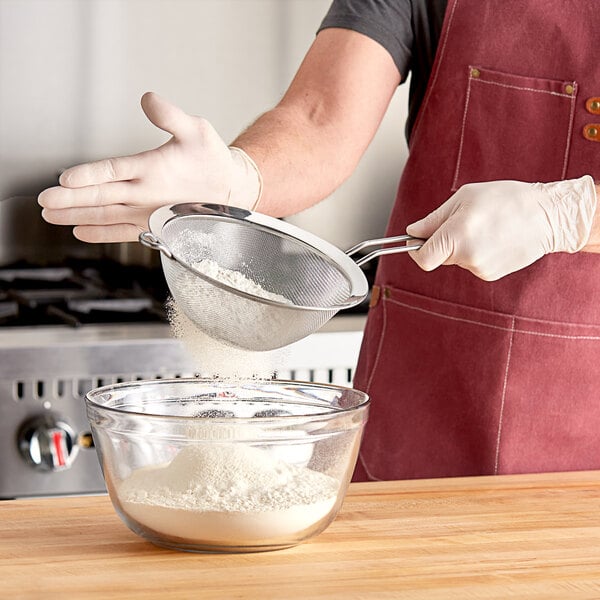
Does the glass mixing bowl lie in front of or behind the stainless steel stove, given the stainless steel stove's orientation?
in front

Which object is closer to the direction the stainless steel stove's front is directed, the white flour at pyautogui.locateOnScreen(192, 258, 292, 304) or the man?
the white flour

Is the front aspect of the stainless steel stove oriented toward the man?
no

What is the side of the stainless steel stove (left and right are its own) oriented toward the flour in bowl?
front

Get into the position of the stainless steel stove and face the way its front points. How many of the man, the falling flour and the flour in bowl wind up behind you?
0

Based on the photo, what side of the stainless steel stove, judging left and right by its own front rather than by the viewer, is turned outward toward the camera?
front

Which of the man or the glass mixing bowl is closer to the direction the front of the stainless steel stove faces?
the glass mixing bowl

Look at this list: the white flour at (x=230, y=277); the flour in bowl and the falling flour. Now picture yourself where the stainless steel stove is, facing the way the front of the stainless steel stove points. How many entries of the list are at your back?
0

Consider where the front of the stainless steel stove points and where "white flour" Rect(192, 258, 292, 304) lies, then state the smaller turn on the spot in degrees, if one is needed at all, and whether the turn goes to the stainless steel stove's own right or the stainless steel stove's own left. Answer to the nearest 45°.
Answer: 0° — it already faces it

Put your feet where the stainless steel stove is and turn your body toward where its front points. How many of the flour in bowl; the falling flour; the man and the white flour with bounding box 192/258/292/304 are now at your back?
0

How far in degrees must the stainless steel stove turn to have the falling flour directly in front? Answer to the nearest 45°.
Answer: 0° — it already faces it

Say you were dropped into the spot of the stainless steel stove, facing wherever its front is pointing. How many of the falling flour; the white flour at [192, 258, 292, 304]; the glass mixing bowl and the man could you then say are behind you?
0

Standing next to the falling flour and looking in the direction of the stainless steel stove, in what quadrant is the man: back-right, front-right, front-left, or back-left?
front-right
